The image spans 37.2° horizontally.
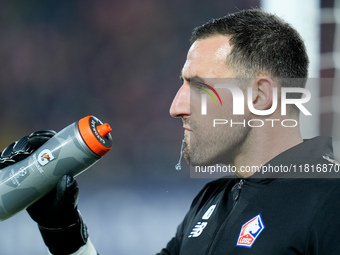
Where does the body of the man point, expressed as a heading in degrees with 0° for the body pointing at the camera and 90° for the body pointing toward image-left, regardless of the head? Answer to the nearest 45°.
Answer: approximately 45°

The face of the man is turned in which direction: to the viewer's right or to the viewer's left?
to the viewer's left
